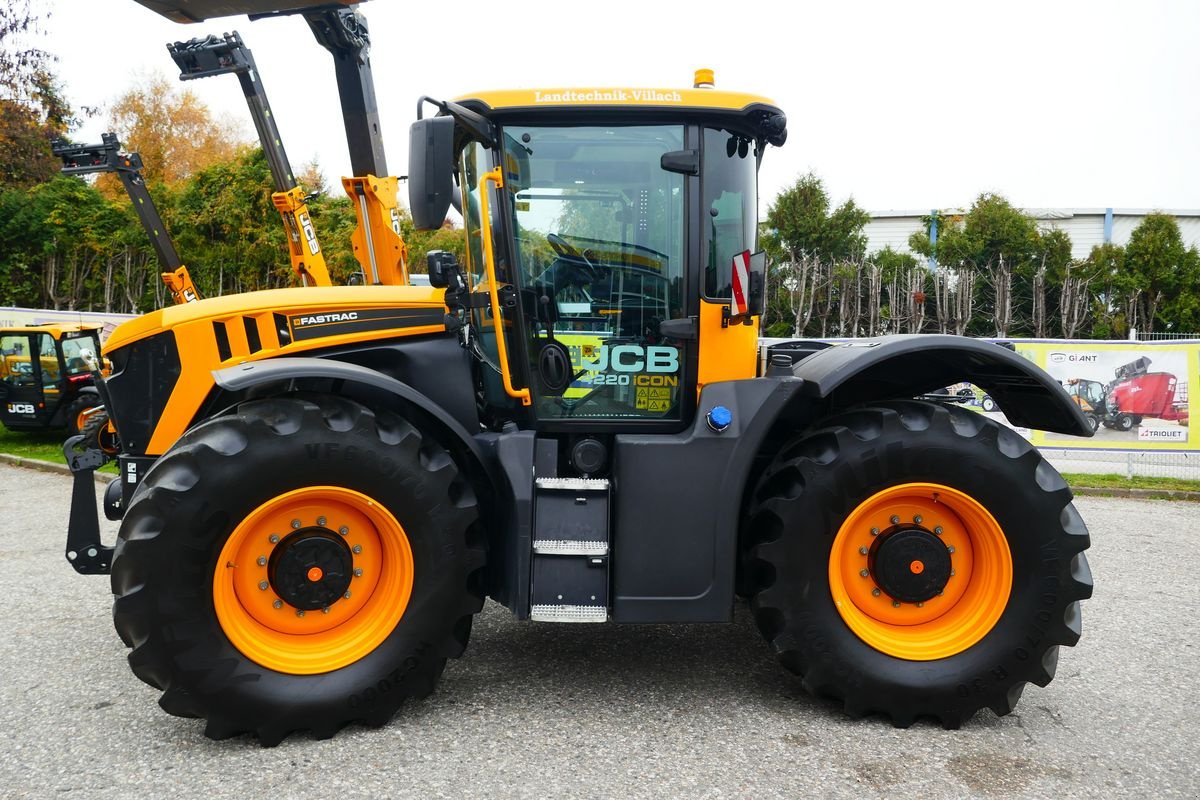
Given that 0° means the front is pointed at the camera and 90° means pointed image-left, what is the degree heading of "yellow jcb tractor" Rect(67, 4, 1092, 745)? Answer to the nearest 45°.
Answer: approximately 90°

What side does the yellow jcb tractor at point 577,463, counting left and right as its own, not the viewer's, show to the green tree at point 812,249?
right

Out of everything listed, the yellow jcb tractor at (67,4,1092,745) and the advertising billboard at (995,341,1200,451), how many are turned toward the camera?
1

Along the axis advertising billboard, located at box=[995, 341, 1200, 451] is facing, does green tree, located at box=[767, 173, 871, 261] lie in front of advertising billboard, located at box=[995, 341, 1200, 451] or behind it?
behind

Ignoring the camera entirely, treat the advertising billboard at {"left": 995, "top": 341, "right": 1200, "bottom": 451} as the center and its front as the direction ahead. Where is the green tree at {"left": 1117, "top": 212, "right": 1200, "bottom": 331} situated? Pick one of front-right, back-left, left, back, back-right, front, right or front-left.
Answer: back

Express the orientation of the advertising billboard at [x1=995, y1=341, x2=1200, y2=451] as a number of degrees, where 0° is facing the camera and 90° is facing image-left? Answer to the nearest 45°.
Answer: approximately 0°

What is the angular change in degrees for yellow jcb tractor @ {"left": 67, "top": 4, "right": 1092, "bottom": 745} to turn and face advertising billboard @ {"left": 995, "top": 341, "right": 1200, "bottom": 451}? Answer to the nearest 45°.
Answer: approximately 135° to its right

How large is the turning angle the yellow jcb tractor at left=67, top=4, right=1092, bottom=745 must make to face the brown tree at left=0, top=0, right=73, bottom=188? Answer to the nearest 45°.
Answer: approximately 45° to its right

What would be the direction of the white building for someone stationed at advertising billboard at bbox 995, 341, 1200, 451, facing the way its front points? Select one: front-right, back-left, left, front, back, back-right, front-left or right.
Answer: back
